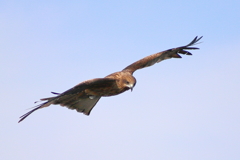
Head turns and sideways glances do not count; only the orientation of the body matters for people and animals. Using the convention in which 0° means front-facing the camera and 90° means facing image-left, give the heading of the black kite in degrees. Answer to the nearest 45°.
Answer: approximately 315°
